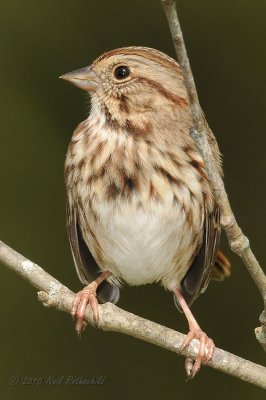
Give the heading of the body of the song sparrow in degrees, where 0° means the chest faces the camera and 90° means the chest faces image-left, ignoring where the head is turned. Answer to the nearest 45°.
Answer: approximately 0°
